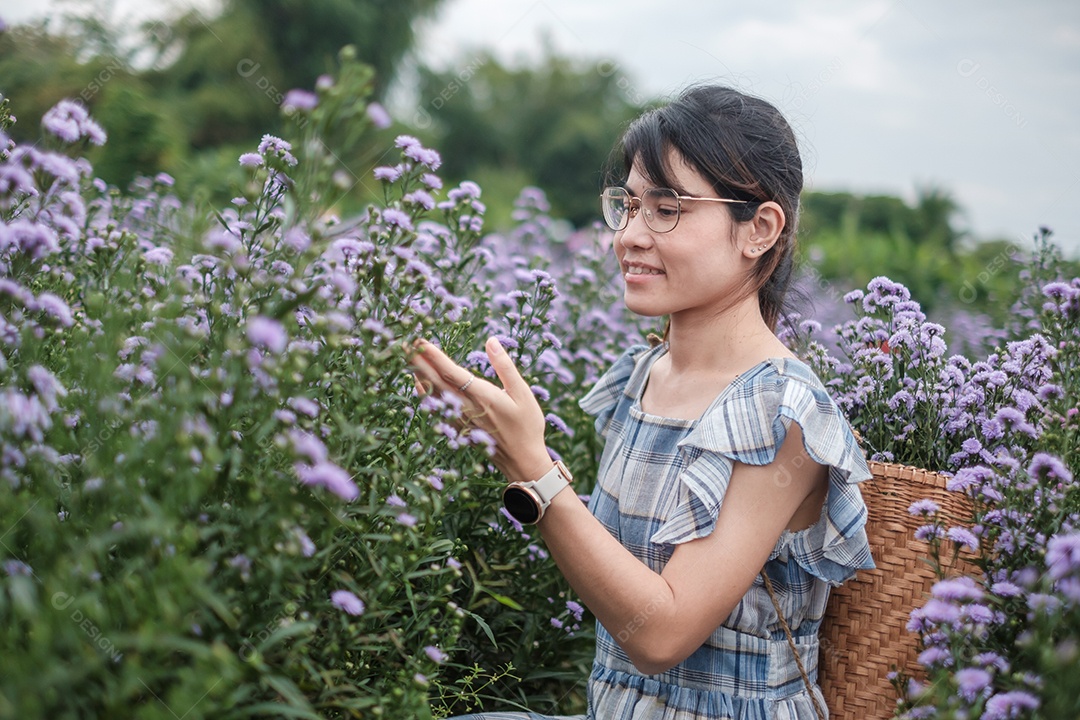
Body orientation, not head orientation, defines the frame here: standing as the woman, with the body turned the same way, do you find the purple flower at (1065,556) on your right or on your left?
on your left

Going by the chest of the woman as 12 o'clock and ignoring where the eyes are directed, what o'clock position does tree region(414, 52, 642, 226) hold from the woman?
The tree is roughly at 4 o'clock from the woman.

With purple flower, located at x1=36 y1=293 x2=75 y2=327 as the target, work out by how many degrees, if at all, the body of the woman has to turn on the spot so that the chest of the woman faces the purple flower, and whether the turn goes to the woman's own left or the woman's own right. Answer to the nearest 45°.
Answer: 0° — they already face it

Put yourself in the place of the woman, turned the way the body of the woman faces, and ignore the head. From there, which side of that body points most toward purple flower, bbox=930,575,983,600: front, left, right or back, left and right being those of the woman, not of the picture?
left

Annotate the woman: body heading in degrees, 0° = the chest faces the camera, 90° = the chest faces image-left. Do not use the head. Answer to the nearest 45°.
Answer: approximately 45°
